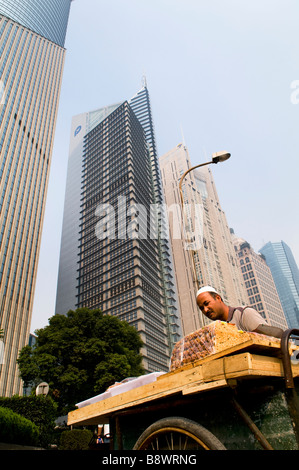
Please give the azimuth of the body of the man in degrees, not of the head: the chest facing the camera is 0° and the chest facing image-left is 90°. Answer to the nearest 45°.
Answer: approximately 45°

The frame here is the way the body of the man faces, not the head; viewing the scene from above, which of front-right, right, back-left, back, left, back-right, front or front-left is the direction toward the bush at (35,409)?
right

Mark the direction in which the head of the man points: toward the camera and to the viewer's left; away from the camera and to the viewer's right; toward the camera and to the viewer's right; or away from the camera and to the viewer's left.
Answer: toward the camera and to the viewer's left

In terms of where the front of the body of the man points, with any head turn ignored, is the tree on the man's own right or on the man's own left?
on the man's own right

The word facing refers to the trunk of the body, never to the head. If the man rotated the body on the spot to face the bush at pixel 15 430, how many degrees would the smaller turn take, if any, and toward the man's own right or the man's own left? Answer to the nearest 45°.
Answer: approximately 90° to the man's own right

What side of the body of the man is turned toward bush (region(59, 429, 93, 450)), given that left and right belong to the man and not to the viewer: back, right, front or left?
right
